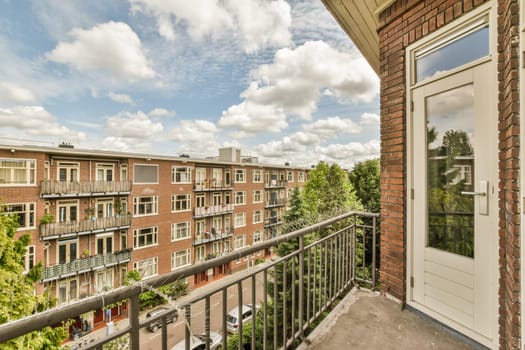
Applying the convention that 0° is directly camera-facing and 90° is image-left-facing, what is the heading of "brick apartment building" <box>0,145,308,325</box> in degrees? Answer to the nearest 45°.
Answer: approximately 315°

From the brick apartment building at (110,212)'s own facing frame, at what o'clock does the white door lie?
The white door is roughly at 1 o'clock from the brick apartment building.

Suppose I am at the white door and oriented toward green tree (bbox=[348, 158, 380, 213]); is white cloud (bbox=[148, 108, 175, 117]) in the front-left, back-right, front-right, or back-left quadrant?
front-left

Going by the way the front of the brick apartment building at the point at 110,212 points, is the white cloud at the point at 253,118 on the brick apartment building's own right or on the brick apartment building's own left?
on the brick apartment building's own left

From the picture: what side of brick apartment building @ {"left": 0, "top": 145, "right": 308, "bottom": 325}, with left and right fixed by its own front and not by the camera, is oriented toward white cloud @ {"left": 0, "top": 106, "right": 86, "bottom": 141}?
back
